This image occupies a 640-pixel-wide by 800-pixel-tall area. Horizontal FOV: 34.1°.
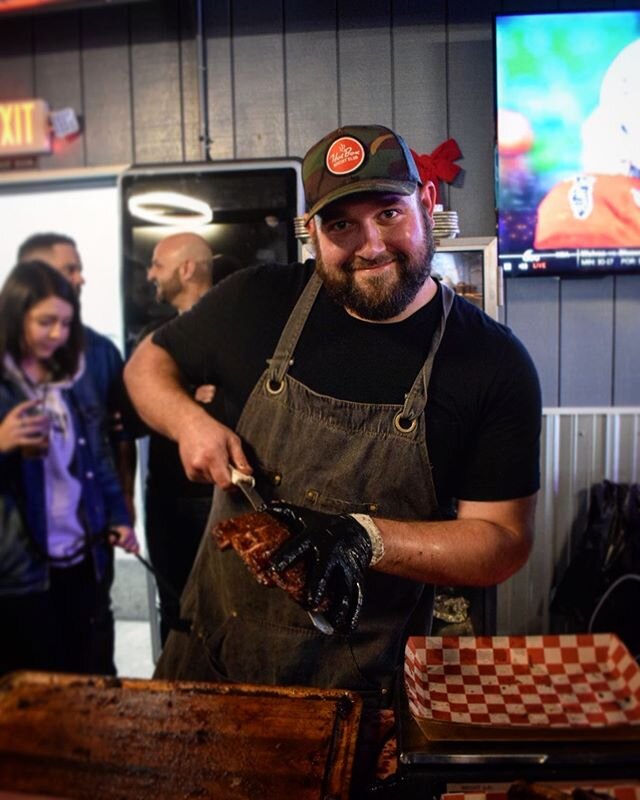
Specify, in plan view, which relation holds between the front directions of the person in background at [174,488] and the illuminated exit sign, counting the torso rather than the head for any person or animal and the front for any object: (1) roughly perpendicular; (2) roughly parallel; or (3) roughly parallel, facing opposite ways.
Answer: roughly perpendicular

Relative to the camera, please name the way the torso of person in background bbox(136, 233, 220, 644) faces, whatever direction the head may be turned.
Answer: to the viewer's left

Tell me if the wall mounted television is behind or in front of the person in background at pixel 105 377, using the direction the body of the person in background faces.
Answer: in front

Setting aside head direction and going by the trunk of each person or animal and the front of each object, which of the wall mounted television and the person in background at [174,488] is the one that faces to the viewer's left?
the person in background

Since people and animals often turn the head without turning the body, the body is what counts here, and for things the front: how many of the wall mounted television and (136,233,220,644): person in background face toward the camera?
1

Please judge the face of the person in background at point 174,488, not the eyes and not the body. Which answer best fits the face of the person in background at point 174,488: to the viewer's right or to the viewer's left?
to the viewer's left
